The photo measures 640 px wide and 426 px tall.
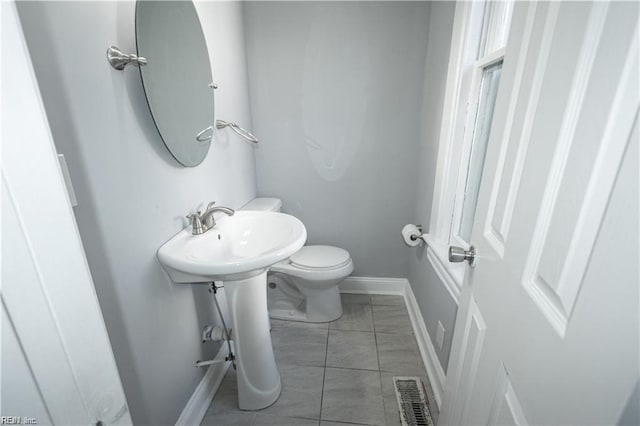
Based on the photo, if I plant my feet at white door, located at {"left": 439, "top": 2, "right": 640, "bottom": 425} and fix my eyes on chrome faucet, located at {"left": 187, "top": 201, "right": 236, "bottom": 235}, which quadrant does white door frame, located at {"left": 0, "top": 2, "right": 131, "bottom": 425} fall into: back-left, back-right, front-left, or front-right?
front-left

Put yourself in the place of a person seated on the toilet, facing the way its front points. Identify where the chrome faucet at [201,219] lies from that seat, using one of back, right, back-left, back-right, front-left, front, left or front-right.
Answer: back-right

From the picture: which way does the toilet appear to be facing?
to the viewer's right

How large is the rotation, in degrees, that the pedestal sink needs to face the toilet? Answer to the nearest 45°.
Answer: approximately 90° to its left

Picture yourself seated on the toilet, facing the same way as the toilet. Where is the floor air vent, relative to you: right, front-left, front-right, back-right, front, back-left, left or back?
front-right

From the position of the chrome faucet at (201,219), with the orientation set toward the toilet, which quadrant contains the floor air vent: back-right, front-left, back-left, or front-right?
front-right

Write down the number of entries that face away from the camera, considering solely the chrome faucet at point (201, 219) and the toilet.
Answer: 0

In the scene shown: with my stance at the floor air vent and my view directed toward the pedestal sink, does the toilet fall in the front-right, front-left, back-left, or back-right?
front-right

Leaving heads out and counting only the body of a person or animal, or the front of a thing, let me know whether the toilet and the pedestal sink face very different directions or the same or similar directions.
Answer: same or similar directions

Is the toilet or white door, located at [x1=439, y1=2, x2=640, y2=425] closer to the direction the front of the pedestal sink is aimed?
the white door

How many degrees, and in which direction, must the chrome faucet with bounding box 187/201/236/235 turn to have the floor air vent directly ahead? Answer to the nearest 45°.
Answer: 0° — it already faces it

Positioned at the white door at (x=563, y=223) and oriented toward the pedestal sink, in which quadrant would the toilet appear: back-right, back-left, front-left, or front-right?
front-right

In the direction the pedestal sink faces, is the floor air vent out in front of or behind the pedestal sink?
in front

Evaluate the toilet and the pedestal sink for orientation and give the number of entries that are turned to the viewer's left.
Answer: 0

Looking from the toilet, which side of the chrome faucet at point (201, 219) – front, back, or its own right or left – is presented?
left
